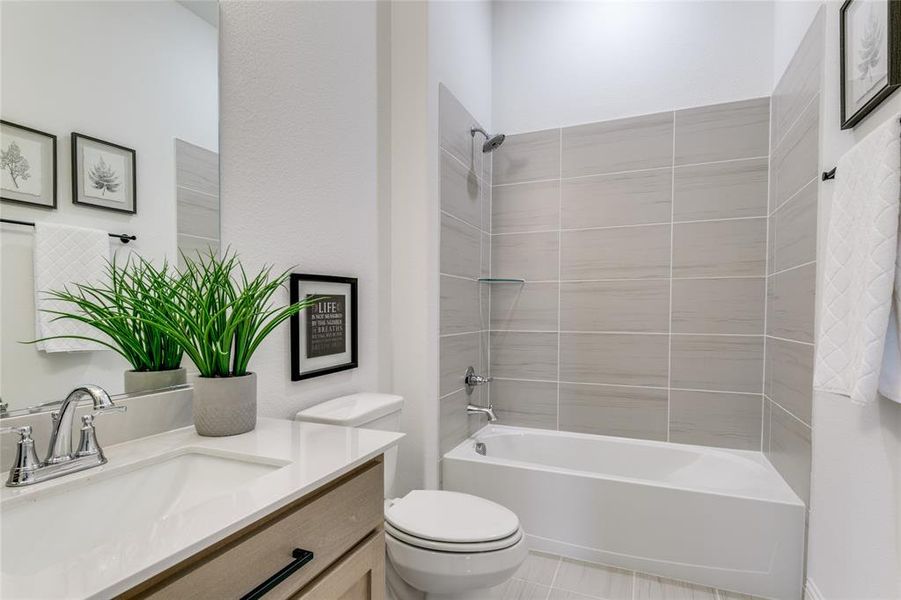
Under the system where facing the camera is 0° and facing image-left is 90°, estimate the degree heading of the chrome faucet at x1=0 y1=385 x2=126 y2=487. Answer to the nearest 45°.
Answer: approximately 315°

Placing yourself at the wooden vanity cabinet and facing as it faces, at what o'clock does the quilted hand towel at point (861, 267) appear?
The quilted hand towel is roughly at 11 o'clock from the wooden vanity cabinet.

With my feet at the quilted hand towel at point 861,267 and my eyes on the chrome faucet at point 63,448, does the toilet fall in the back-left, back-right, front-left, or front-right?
front-right

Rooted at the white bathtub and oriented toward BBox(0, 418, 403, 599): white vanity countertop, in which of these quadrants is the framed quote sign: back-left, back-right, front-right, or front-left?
front-right

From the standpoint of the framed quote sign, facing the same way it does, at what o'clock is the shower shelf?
The shower shelf is roughly at 9 o'clock from the framed quote sign.

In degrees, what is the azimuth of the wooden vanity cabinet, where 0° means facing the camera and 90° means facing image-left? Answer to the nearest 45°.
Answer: approximately 315°

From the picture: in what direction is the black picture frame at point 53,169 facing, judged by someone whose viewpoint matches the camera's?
facing the viewer and to the right of the viewer

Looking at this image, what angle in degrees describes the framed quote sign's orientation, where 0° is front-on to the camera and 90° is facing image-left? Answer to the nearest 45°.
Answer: approximately 315°

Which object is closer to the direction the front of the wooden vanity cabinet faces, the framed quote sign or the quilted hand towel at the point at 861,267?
the quilted hand towel

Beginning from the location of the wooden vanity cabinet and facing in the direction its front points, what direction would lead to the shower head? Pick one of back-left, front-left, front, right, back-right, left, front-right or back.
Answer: left
